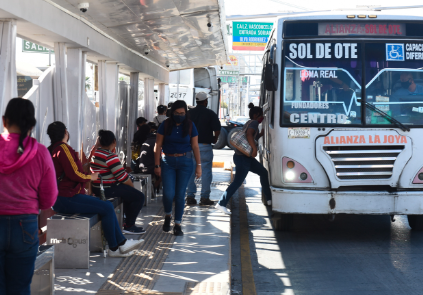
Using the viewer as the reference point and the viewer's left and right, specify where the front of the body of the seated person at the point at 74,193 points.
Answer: facing to the right of the viewer

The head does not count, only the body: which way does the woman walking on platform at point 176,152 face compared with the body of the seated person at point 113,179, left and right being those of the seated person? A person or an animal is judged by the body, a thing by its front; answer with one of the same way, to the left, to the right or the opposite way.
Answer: to the right

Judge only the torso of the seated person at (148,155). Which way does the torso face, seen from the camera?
to the viewer's right

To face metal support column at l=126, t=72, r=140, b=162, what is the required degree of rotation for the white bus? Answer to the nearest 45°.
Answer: approximately 135° to its right

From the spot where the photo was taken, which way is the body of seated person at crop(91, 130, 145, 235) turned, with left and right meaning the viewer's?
facing to the right of the viewer

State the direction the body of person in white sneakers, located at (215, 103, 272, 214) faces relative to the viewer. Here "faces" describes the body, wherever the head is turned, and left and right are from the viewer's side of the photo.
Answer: facing to the right of the viewer

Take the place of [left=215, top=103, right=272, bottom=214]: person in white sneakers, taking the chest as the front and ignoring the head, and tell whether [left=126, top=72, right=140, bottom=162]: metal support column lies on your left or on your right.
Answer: on your left

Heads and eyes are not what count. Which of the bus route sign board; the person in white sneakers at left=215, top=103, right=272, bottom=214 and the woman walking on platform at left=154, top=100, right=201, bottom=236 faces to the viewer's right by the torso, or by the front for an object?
the person in white sneakers

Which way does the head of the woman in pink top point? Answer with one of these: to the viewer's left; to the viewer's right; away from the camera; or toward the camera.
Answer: away from the camera
